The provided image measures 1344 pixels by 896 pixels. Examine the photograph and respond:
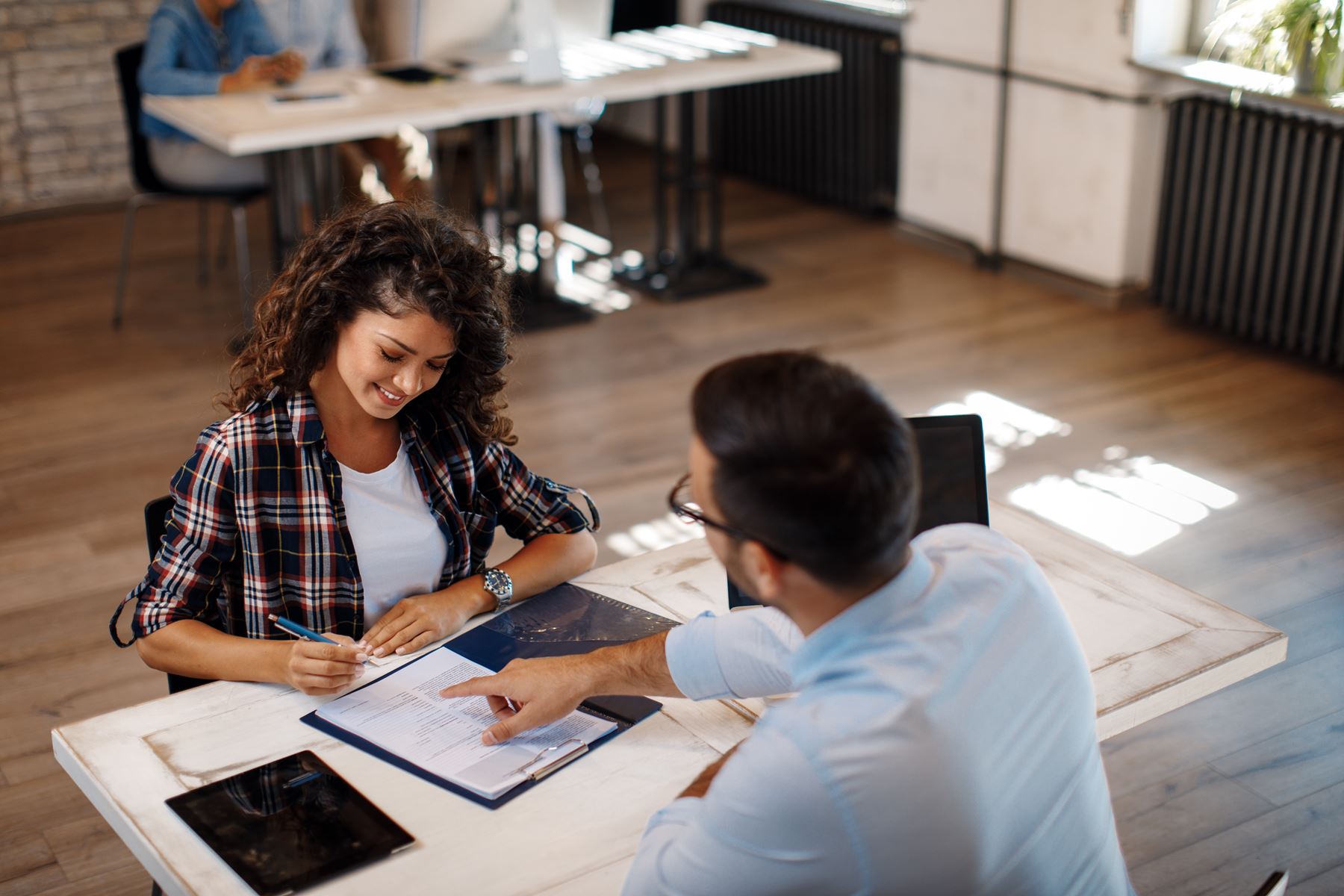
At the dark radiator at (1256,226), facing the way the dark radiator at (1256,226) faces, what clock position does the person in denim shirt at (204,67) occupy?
The person in denim shirt is roughly at 1 o'clock from the dark radiator.

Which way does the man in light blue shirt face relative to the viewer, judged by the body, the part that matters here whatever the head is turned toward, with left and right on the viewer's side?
facing away from the viewer and to the left of the viewer

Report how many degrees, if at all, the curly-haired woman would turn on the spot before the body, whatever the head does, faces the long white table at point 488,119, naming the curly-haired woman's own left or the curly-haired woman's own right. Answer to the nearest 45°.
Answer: approximately 135° to the curly-haired woman's own left

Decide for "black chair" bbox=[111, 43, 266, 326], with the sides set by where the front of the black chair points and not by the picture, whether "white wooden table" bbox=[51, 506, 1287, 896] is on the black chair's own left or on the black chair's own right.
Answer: on the black chair's own right

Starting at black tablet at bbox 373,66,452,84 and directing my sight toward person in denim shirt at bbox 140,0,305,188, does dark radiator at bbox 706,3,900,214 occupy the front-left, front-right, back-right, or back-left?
back-right

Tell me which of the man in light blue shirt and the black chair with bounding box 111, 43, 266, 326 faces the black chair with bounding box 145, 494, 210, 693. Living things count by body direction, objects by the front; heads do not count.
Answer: the man in light blue shirt

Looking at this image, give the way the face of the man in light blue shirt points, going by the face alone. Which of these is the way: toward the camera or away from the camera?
away from the camera

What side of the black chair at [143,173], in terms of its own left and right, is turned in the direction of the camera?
right
